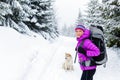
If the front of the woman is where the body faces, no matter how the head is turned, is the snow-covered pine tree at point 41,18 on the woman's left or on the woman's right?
on the woman's right

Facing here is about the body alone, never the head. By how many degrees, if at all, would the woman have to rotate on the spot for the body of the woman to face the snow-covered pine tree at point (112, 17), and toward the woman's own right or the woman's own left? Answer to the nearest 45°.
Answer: approximately 90° to the woman's own right

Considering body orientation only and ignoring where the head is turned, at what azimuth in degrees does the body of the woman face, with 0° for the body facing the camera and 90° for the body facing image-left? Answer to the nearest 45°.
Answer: approximately 90°
